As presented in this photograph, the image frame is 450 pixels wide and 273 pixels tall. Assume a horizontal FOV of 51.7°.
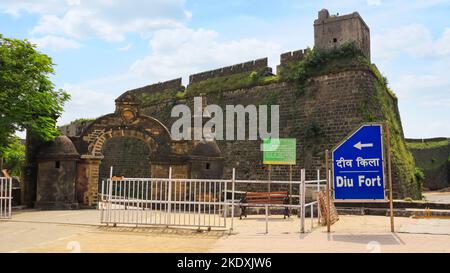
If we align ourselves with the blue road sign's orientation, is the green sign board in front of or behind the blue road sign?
behind

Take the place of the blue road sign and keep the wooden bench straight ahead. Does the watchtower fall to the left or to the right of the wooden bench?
right

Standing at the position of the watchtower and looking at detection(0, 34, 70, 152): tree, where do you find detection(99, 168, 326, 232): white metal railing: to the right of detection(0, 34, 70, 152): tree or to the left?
left

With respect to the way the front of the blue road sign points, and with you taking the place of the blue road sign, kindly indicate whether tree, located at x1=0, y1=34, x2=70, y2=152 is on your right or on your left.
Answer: on your right

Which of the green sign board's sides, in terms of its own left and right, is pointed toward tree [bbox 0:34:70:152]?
right

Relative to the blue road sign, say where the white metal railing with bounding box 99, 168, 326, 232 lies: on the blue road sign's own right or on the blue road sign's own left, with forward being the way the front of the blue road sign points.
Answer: on the blue road sign's own right

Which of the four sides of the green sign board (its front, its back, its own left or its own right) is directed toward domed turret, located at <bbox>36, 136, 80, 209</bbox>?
right

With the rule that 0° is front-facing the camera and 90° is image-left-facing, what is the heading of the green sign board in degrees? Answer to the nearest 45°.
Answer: approximately 0°

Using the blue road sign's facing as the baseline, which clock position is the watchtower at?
The watchtower is roughly at 6 o'clock from the blue road sign.
